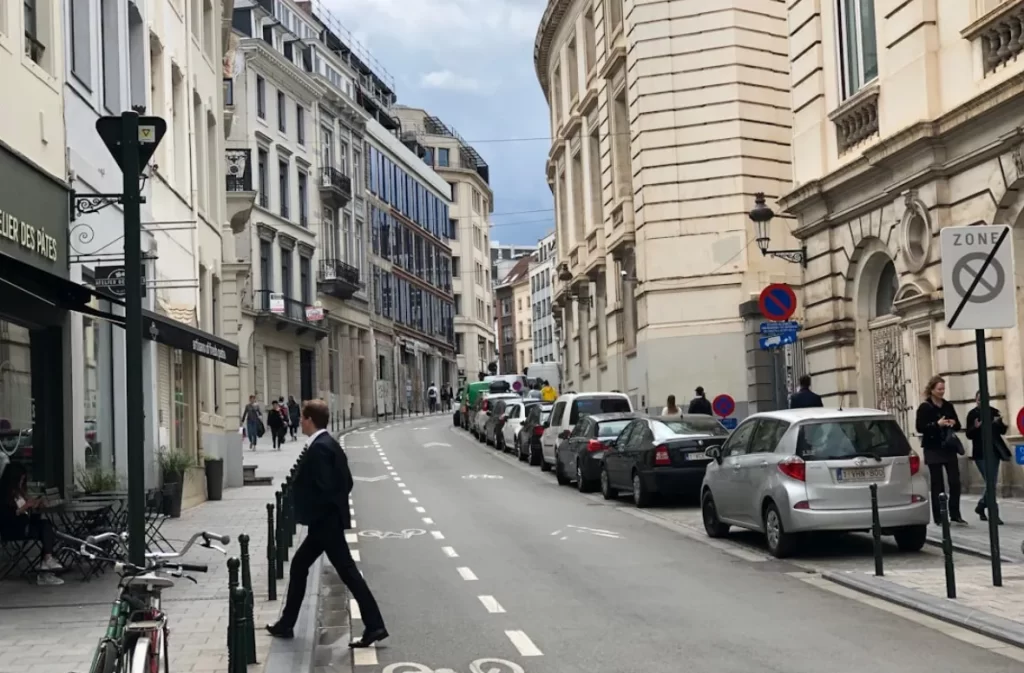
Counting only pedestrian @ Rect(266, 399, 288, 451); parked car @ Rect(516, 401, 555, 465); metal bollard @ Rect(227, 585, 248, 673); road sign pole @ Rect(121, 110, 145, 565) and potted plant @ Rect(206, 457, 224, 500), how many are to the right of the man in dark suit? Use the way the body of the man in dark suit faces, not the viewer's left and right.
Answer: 3

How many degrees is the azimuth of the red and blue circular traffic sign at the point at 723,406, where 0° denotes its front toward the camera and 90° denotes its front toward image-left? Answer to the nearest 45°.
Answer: approximately 0°

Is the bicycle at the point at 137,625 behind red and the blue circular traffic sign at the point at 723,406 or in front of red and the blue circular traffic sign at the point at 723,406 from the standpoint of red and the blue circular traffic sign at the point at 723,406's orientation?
in front

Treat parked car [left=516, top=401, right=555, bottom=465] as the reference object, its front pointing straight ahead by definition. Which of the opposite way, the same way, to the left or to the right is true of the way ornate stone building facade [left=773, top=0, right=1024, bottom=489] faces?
to the left

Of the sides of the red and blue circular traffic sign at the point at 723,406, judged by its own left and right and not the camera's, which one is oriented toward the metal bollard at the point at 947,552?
front

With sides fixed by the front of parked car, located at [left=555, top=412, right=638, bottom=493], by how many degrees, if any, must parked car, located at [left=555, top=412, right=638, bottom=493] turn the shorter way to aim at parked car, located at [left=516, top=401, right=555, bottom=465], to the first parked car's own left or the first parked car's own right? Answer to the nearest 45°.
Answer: approximately 45° to the first parked car's own right

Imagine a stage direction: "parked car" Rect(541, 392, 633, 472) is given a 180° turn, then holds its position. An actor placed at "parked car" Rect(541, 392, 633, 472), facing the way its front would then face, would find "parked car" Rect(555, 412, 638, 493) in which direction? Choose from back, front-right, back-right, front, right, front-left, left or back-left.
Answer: front-right

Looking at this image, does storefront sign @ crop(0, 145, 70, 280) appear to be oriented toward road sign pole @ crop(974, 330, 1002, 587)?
yes

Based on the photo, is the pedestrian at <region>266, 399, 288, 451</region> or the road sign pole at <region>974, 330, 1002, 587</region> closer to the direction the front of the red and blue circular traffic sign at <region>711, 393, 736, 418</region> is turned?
the road sign pole

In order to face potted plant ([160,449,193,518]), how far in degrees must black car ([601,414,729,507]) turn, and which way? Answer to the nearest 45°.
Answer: approximately 45° to its left

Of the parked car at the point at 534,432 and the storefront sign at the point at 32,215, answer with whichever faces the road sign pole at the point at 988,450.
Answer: the storefront sign

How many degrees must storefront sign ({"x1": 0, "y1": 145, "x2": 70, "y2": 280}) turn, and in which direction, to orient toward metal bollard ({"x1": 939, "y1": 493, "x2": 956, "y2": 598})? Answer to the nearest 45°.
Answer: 0° — it already faces it

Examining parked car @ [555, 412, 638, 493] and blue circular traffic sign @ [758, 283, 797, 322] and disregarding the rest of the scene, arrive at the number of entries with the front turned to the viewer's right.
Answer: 0
